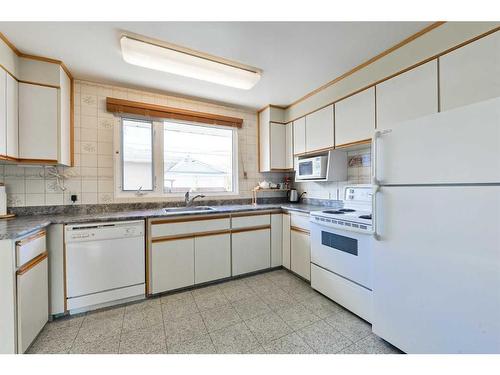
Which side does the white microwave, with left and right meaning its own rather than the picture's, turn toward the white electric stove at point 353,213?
left

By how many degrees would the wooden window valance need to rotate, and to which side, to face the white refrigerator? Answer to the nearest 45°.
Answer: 0° — it already faces it

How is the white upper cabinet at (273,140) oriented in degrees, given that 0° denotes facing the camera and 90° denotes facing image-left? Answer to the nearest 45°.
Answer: approximately 315°

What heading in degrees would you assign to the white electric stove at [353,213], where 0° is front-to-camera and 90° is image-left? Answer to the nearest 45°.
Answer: approximately 45°

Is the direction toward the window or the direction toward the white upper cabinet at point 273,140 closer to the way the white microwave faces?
the window

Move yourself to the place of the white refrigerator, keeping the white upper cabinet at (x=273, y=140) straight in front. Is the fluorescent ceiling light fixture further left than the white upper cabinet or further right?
left

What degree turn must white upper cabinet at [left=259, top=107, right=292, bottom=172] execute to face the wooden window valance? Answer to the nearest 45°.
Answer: approximately 90° to its right

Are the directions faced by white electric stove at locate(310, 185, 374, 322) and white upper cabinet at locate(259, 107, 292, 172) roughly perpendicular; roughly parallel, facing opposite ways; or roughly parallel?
roughly perpendicular

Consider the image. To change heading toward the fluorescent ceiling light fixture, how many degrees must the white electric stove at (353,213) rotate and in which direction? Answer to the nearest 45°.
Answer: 0° — it already faces it

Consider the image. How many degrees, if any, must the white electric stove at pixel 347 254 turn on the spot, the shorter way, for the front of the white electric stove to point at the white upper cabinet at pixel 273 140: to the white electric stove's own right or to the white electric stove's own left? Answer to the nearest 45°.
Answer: approximately 90° to the white electric stove's own right

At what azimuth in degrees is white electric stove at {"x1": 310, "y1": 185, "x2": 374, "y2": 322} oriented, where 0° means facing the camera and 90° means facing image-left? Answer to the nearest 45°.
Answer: approximately 45°
